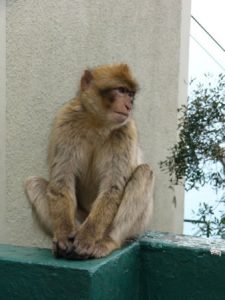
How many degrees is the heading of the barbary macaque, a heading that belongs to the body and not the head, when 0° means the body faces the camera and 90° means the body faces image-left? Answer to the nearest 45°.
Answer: approximately 0°
